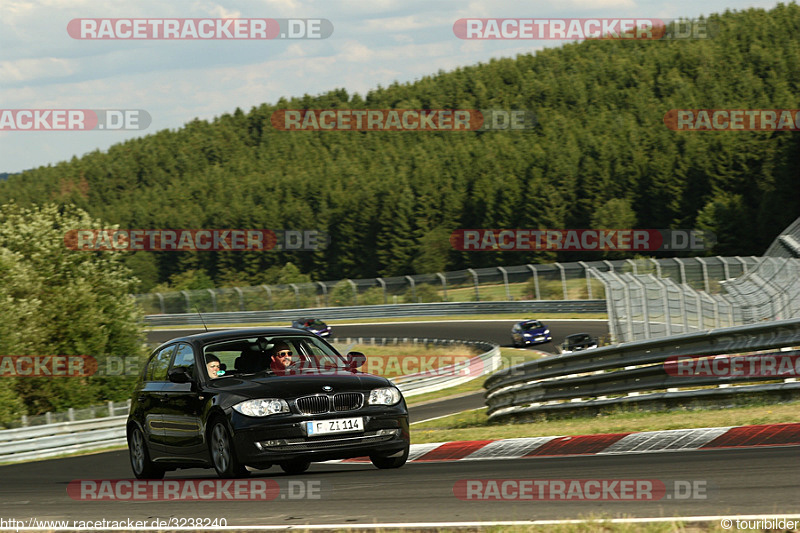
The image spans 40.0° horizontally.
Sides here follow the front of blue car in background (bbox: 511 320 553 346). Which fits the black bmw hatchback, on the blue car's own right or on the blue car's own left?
on the blue car's own right

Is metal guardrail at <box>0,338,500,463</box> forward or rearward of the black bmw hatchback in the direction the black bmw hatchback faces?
rearward

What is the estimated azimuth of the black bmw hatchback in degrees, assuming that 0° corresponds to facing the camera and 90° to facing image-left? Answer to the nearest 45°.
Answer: approximately 315°

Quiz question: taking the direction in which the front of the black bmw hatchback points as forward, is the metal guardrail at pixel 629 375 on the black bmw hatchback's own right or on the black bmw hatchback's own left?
on the black bmw hatchback's own left

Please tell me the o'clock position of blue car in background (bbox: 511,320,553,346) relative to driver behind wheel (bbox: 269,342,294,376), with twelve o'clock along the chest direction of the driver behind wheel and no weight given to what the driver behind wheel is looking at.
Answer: The blue car in background is roughly at 8 o'clock from the driver behind wheel.

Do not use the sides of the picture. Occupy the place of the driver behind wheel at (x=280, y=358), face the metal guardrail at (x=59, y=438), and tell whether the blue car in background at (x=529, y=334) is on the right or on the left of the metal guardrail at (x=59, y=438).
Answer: right

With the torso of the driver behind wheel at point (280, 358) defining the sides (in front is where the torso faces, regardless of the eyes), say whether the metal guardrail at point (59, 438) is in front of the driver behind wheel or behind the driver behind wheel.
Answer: behind

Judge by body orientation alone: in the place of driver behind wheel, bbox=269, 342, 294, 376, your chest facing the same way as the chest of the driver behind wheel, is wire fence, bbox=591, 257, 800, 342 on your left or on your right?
on your left

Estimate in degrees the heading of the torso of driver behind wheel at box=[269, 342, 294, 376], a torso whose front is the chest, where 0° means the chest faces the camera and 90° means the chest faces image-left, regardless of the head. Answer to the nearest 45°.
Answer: approximately 315°
